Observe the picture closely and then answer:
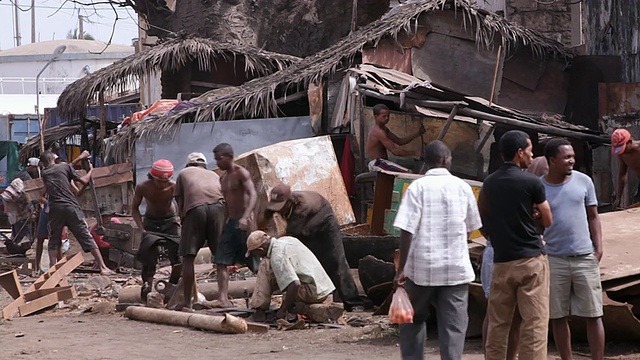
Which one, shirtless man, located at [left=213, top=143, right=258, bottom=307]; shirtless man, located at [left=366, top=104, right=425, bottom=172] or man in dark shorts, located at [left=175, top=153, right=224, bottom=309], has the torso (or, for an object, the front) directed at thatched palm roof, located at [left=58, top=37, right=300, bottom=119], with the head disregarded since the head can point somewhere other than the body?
the man in dark shorts

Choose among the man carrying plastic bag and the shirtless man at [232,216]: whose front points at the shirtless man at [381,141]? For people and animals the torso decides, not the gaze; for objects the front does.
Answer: the man carrying plastic bag

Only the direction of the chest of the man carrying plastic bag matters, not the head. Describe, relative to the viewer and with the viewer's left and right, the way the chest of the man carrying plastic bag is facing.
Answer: facing away from the viewer

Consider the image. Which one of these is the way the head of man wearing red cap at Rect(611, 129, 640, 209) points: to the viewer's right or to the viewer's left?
to the viewer's left

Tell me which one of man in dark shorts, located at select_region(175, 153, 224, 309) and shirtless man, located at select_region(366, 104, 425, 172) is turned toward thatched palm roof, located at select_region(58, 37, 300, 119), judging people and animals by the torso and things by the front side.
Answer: the man in dark shorts

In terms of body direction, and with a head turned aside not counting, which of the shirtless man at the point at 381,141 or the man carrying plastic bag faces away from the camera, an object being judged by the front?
the man carrying plastic bag

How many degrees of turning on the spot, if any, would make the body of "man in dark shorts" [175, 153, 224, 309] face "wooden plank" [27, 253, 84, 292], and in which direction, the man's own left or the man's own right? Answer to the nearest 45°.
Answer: approximately 45° to the man's own left

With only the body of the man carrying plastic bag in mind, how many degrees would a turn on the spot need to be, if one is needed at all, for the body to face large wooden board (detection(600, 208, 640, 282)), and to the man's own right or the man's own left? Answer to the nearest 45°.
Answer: approximately 45° to the man's own right

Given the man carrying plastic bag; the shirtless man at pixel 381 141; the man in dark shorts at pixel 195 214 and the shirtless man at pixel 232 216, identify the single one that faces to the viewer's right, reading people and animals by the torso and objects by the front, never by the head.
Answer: the shirtless man at pixel 381 141

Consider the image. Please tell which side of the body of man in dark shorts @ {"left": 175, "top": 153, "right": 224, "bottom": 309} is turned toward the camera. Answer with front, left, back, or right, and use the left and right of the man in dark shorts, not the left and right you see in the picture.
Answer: back

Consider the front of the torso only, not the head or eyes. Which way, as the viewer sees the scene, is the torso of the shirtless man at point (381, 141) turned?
to the viewer's right
